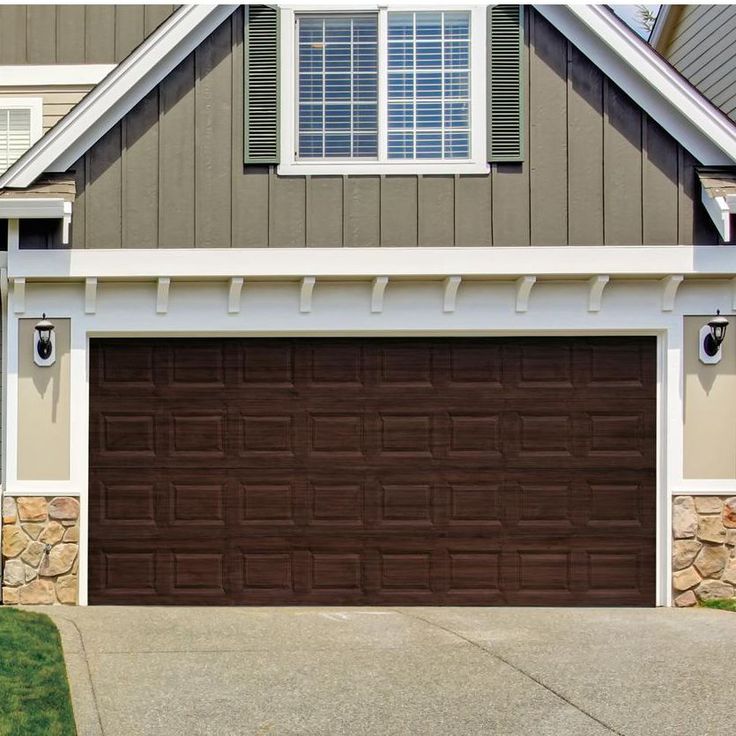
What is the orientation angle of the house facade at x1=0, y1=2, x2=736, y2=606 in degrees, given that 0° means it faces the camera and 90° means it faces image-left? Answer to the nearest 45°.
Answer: approximately 0°
